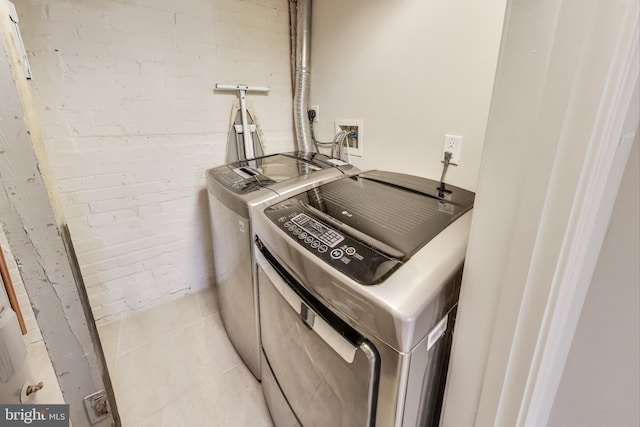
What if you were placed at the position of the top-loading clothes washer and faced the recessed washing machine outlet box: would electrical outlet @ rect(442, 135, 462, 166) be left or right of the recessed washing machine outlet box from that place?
right

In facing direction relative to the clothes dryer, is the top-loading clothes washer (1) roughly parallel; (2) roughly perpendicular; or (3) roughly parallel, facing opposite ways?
roughly parallel

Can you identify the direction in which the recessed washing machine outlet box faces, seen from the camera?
facing the viewer and to the left of the viewer

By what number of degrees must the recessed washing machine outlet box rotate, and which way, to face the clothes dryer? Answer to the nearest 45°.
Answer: approximately 45° to its left

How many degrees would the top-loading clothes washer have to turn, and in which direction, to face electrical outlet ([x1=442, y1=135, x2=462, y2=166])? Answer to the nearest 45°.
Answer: approximately 135° to its left

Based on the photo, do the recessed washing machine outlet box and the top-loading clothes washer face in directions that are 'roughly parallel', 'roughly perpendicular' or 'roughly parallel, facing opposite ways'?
roughly parallel

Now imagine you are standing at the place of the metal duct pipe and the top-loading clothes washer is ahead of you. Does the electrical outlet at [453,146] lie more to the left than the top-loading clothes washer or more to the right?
left

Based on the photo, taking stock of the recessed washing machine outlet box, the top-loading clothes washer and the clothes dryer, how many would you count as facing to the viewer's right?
0

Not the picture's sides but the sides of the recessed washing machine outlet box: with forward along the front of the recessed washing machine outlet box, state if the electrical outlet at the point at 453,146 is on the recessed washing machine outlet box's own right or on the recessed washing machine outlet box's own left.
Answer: on the recessed washing machine outlet box's own left

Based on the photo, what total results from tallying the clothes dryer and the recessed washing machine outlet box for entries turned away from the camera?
0

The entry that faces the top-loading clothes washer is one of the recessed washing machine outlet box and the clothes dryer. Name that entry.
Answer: the recessed washing machine outlet box
